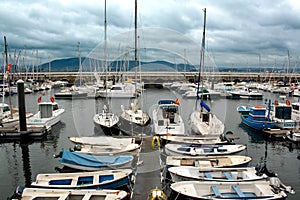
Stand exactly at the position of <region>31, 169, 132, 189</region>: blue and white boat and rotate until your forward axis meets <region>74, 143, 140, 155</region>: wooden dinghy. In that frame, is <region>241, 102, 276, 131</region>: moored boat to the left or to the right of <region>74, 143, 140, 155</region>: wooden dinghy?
right

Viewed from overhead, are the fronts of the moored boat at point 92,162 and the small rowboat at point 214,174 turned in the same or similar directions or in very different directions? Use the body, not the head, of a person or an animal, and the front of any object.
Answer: very different directions

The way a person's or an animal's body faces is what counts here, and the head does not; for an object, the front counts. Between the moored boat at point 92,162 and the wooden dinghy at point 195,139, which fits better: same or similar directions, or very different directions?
very different directions
